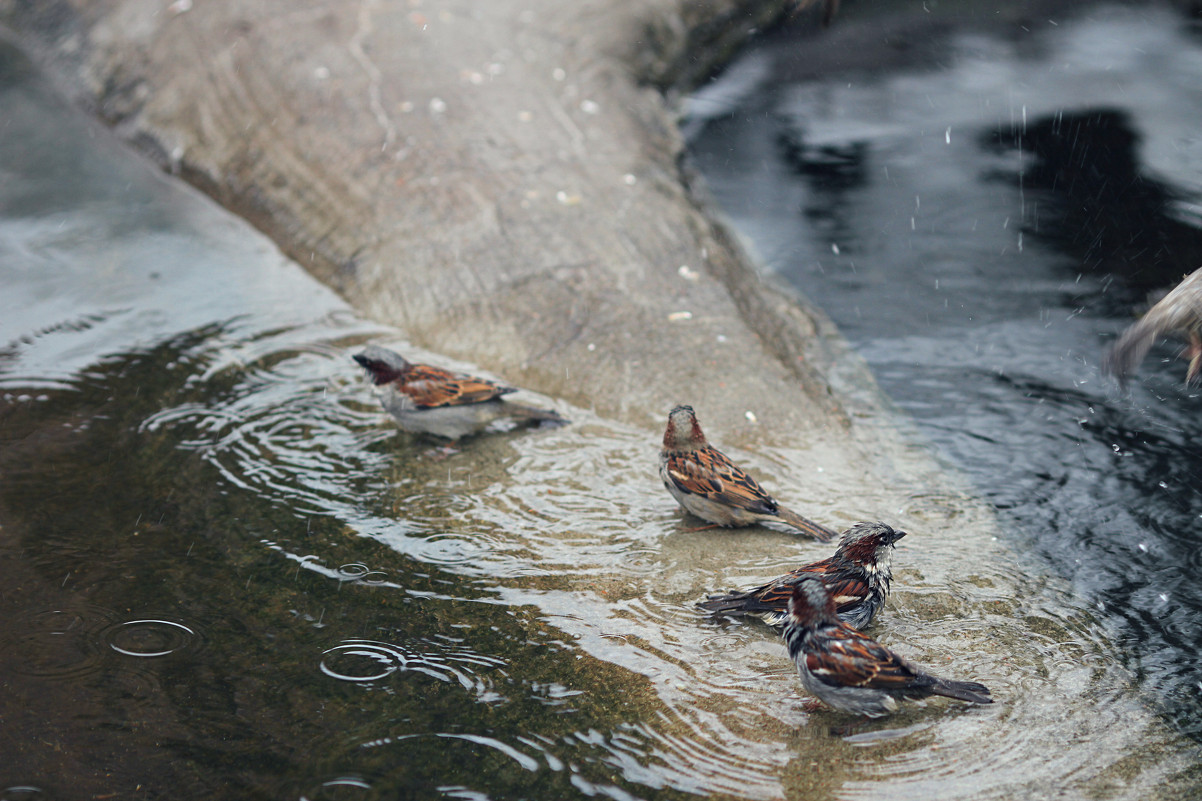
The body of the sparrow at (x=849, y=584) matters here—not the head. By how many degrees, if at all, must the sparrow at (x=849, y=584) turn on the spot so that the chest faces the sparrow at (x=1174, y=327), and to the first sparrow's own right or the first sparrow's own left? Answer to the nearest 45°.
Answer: approximately 45° to the first sparrow's own left

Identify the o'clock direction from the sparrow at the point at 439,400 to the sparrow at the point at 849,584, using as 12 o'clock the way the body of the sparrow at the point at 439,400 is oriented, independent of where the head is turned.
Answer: the sparrow at the point at 849,584 is roughly at 8 o'clock from the sparrow at the point at 439,400.

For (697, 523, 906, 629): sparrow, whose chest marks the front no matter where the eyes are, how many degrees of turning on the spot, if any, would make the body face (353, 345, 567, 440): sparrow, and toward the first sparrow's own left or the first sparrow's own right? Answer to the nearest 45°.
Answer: approximately 135° to the first sparrow's own left

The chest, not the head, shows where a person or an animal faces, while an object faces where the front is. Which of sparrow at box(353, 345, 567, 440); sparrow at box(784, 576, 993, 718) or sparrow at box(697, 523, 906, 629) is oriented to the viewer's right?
sparrow at box(697, 523, 906, 629)

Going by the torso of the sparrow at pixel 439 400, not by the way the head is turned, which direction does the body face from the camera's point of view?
to the viewer's left

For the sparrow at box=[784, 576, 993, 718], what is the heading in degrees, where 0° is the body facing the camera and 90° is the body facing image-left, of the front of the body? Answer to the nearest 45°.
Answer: approximately 90°

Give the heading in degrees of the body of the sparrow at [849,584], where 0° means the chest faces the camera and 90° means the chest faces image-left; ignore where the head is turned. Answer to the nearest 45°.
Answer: approximately 270°

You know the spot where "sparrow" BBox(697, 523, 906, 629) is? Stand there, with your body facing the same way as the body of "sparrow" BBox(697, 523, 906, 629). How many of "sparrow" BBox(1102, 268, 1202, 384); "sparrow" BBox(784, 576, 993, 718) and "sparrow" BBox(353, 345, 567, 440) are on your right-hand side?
1

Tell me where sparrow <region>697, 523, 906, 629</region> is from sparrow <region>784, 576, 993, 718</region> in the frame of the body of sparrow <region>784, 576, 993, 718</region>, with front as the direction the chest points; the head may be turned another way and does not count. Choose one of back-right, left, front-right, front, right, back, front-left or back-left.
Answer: right

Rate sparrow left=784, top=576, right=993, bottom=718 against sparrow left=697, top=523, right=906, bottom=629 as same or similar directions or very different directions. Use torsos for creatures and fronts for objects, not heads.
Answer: very different directions

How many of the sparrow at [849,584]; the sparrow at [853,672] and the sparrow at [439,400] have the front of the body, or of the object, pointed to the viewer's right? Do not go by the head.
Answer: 1

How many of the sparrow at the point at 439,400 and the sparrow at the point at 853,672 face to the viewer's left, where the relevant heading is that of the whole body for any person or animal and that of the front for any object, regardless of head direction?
2
